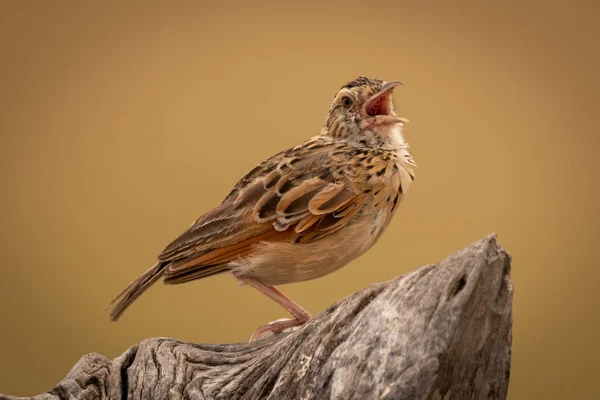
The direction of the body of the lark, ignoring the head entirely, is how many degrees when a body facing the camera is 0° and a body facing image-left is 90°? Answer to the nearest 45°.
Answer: approximately 270°
